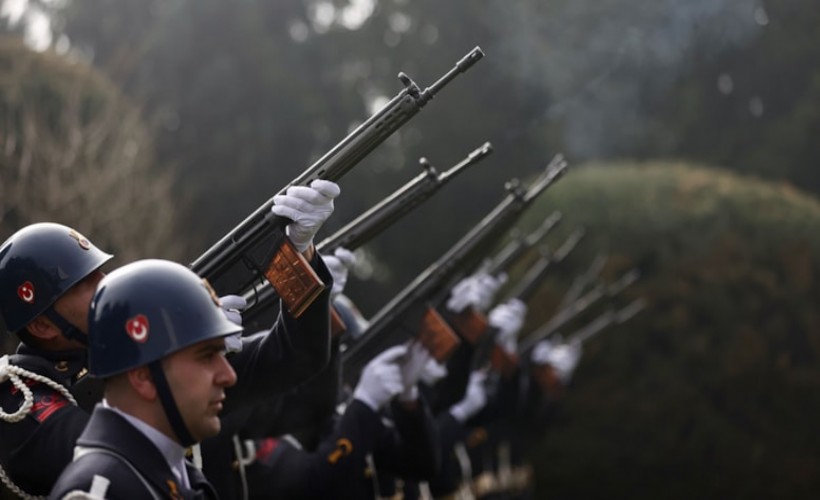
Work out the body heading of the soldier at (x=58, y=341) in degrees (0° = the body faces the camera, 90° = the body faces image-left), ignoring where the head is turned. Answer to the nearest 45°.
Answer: approximately 270°

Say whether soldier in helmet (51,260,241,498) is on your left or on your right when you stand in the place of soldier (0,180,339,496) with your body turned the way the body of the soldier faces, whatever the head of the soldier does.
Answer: on your right

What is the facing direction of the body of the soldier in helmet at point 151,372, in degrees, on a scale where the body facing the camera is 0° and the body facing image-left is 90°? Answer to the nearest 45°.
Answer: approximately 270°

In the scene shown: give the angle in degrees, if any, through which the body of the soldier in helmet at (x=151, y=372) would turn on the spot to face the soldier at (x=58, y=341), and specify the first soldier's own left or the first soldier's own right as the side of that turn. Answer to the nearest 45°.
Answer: approximately 90° to the first soldier's own left

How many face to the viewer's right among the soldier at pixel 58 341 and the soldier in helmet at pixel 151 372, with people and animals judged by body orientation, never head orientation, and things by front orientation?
2

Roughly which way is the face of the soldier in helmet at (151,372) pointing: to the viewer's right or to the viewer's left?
to the viewer's right

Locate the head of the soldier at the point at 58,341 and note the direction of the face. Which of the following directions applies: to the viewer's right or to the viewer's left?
to the viewer's right
